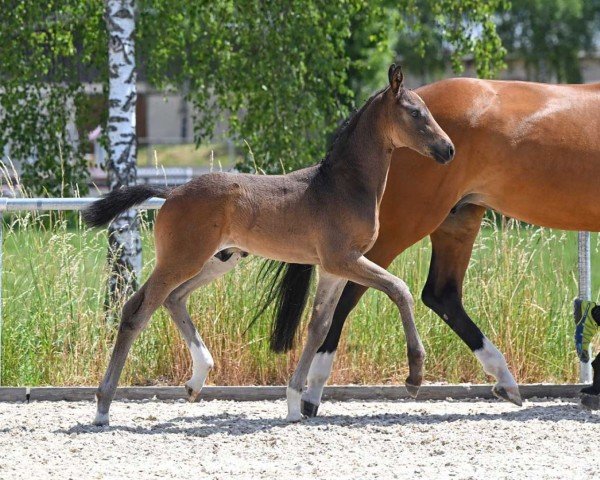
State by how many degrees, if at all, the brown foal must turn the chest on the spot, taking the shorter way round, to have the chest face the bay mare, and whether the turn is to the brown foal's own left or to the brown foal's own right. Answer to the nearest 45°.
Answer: approximately 45° to the brown foal's own left

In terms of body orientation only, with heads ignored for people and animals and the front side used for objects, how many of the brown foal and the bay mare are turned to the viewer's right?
2

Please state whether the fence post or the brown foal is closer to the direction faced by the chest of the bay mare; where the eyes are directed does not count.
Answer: the fence post

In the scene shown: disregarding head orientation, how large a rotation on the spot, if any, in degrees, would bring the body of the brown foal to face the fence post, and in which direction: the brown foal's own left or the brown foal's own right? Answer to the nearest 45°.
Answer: approximately 45° to the brown foal's own left

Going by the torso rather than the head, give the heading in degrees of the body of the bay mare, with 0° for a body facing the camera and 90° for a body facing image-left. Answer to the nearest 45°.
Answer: approximately 270°

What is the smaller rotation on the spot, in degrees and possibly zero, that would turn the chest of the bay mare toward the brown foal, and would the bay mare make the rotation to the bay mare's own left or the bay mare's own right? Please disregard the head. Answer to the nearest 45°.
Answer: approximately 135° to the bay mare's own right

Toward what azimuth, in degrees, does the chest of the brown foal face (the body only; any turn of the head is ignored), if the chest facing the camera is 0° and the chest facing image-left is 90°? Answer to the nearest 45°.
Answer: approximately 270°

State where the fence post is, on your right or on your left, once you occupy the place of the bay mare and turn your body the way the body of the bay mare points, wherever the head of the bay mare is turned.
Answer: on your left
